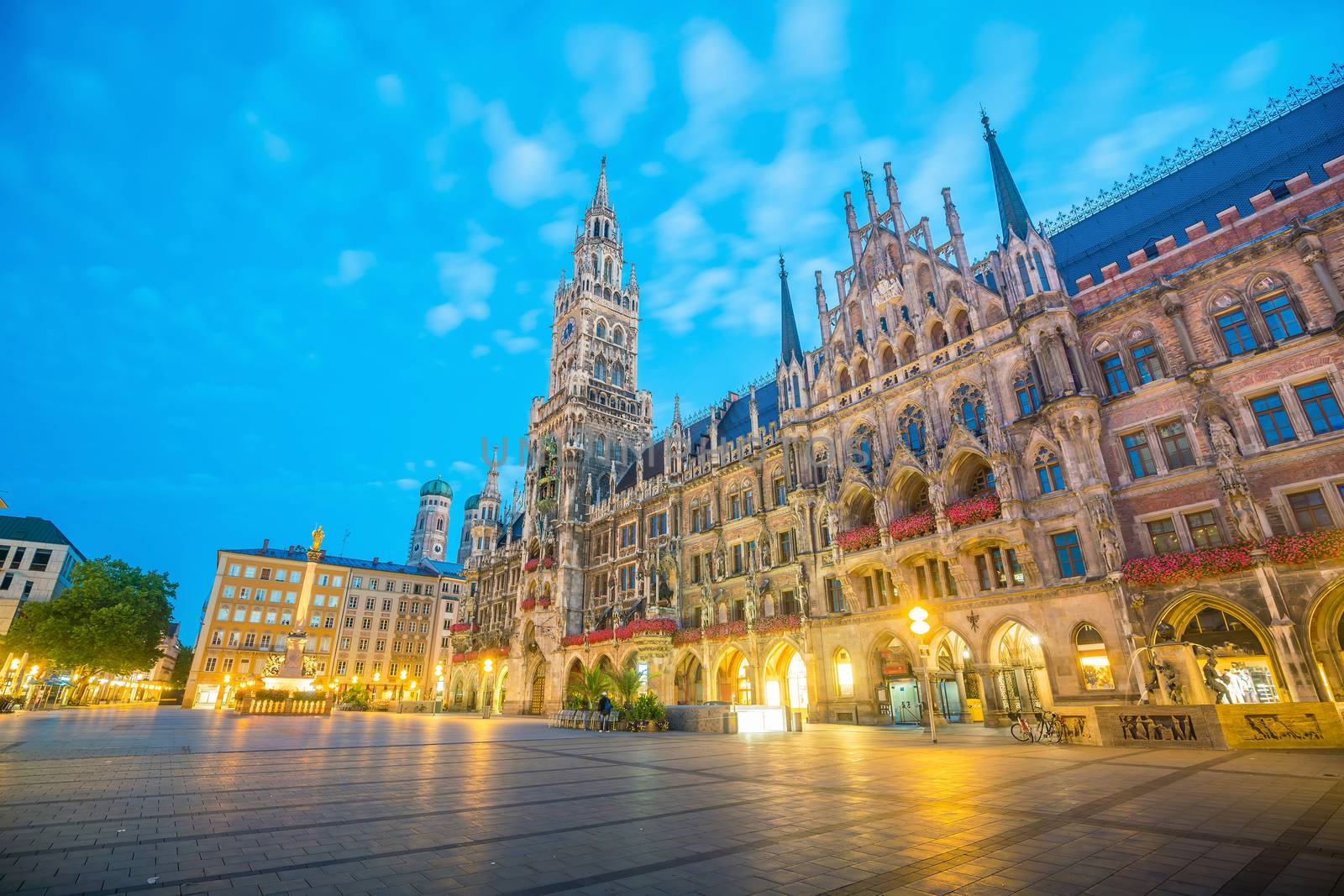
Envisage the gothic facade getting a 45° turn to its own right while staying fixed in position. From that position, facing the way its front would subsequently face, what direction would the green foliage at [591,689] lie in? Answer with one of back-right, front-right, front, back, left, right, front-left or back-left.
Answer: front

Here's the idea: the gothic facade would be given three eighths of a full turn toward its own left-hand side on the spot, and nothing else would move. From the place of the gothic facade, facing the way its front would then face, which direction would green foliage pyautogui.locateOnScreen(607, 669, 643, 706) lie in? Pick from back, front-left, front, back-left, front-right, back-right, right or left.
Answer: back

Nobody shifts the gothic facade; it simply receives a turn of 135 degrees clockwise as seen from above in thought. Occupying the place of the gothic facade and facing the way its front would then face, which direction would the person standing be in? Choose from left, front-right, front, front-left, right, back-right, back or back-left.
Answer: left

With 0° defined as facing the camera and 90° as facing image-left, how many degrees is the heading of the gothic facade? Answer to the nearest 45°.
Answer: approximately 45°

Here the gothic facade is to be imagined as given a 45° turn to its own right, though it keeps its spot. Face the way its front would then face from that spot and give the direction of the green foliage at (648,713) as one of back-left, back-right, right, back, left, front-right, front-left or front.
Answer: front

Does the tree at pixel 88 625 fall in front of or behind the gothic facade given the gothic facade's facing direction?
in front
